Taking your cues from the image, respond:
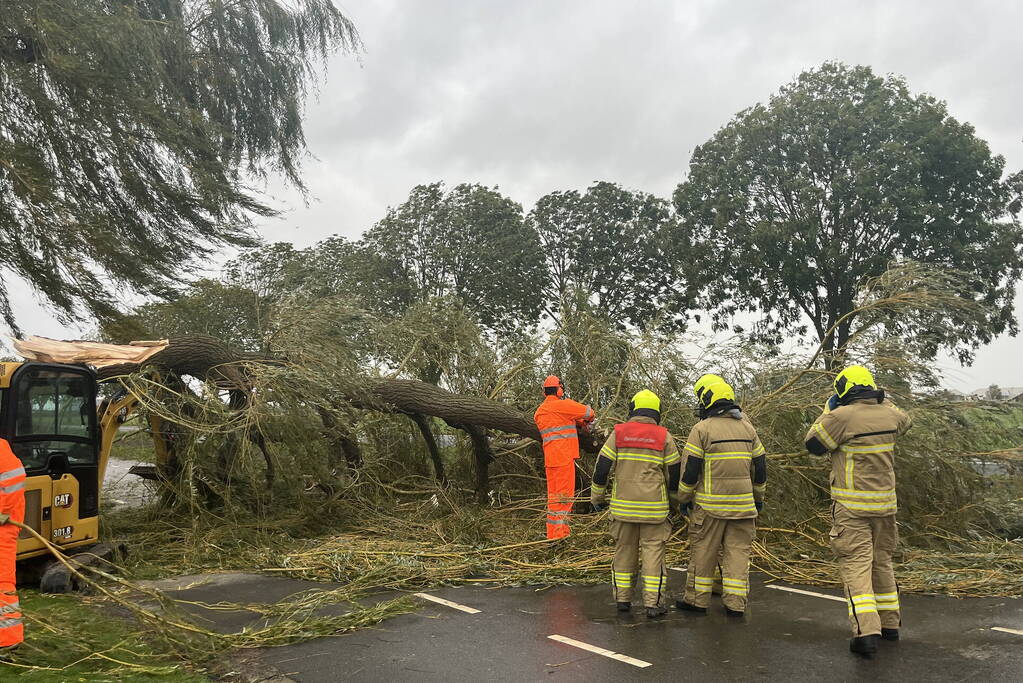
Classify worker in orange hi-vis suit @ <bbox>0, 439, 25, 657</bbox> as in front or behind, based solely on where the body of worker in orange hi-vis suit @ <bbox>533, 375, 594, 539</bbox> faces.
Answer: behind

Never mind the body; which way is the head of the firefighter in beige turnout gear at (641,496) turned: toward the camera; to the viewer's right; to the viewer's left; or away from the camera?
away from the camera

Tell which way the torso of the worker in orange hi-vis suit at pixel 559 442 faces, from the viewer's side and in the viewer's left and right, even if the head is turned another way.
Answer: facing away from the viewer and to the right of the viewer

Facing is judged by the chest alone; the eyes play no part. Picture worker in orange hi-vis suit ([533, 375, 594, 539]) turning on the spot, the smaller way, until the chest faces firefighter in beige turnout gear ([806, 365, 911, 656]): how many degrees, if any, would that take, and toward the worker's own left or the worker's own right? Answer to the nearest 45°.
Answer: approximately 90° to the worker's own right

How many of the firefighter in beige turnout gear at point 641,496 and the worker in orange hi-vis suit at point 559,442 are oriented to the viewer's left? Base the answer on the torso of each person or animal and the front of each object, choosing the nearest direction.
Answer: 0

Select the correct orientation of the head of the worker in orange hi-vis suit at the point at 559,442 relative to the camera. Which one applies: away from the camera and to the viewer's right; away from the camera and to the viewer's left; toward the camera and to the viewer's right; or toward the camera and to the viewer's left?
away from the camera and to the viewer's right

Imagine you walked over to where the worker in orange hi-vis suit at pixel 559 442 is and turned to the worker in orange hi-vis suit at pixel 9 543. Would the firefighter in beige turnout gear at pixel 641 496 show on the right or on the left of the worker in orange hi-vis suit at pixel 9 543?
left

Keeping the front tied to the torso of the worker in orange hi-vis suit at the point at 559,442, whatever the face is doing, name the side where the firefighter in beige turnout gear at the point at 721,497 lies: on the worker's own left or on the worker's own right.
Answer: on the worker's own right

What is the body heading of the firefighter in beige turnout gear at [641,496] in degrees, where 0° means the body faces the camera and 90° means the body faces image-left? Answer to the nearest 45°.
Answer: approximately 180°

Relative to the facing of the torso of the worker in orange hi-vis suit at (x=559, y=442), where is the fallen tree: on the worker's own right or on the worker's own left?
on the worker's own left

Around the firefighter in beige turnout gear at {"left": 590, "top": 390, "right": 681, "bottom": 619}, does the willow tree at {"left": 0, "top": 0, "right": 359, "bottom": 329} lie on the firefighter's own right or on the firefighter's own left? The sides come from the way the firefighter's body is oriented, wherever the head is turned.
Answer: on the firefighter's own left

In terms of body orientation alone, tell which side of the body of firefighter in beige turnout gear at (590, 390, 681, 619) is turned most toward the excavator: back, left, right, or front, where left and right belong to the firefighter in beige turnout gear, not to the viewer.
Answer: left

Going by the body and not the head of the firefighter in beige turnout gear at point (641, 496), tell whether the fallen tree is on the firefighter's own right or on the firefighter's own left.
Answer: on the firefighter's own left
